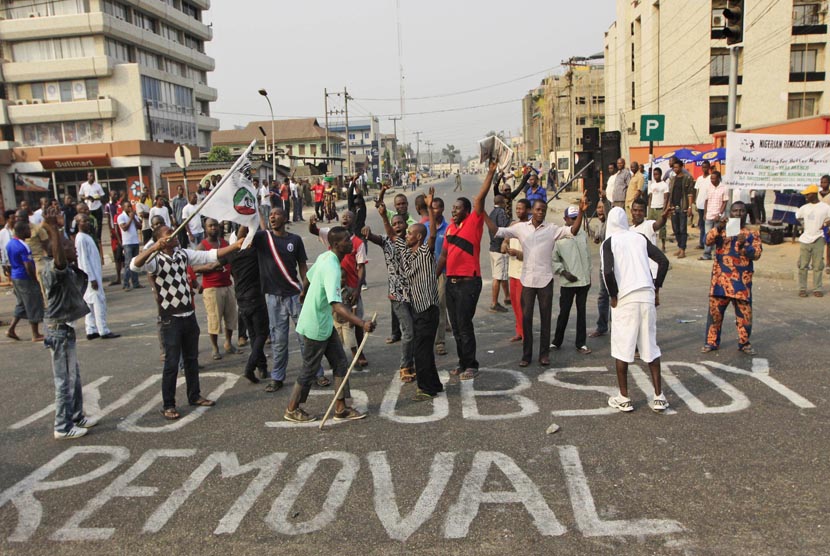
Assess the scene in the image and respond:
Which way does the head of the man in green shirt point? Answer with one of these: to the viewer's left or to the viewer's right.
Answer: to the viewer's right

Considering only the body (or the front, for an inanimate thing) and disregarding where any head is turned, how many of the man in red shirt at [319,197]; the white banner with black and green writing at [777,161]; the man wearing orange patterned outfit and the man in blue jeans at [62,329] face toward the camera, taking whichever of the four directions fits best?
3

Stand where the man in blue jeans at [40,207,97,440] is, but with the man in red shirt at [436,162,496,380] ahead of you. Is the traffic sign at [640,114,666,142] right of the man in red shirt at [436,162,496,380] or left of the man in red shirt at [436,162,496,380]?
left

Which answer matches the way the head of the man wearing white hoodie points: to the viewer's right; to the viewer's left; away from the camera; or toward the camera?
away from the camera

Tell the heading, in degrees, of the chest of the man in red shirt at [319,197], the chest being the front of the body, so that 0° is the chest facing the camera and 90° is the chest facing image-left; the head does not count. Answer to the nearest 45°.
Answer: approximately 0°

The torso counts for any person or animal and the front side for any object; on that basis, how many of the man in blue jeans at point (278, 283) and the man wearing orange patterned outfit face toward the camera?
2

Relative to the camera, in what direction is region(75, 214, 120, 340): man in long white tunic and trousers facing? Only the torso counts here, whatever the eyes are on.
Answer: to the viewer's right

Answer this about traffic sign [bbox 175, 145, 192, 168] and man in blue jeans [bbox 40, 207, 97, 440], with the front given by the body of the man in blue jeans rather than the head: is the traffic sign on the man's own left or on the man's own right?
on the man's own left

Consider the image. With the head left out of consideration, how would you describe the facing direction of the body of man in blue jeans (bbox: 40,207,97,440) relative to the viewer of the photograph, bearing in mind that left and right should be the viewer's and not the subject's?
facing to the right of the viewer

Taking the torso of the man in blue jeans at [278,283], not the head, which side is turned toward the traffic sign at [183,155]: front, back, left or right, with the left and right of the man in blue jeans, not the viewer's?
back

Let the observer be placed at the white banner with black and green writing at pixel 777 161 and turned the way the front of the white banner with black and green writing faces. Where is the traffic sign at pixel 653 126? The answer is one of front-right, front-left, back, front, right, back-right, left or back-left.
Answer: back-right
